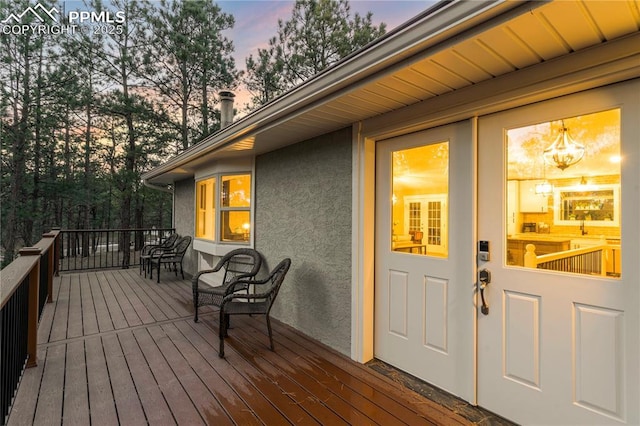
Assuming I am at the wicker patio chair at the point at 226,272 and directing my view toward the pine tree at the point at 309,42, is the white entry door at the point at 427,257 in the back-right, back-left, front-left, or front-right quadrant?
back-right

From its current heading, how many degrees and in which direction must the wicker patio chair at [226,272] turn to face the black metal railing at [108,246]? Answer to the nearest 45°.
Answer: approximately 90° to its right

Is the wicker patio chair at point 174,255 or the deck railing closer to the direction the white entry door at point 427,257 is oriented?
the deck railing

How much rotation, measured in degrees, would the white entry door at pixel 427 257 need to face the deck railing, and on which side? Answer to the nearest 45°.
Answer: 0° — it already faces it

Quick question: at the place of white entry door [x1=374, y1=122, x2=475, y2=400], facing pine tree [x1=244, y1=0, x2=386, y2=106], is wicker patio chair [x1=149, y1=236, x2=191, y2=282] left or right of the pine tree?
left

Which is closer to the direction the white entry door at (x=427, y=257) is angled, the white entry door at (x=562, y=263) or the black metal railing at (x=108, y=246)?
the black metal railing

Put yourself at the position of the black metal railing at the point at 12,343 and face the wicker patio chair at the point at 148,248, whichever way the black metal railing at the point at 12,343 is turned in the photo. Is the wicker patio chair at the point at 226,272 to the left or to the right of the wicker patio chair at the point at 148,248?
right

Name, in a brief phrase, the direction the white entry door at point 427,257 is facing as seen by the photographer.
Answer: facing the viewer and to the left of the viewer

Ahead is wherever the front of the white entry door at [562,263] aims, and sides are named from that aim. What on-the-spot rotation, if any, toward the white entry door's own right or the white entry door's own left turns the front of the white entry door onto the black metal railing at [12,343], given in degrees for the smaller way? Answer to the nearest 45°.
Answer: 0° — it already faces it

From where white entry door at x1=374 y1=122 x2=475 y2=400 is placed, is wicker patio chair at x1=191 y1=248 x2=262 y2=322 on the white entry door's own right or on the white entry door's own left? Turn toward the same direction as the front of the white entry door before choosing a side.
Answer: on the white entry door's own right

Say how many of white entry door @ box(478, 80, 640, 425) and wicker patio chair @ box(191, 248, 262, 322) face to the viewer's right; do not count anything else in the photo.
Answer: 0
